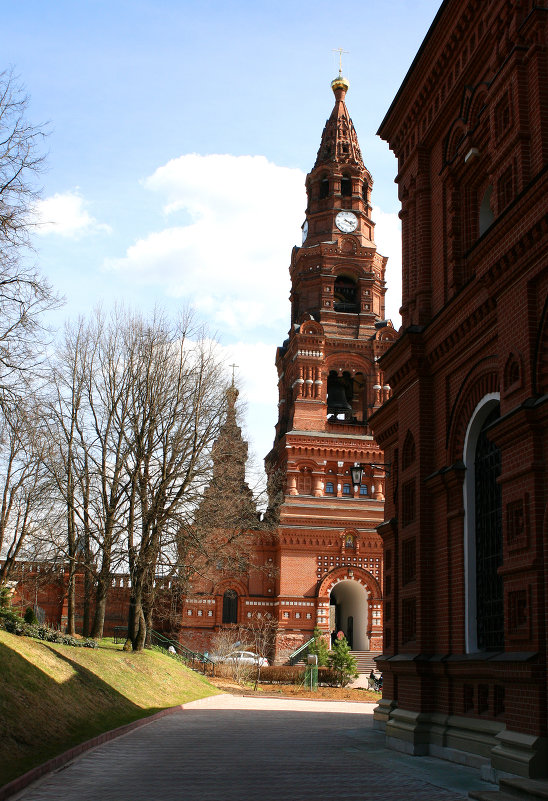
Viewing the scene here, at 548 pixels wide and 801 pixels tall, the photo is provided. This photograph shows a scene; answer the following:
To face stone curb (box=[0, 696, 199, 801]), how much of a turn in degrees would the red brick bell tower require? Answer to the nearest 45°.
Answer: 0° — it already faces it

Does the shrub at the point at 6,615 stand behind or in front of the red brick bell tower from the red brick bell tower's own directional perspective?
in front

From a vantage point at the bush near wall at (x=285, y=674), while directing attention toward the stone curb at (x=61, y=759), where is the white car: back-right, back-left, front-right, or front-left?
back-right

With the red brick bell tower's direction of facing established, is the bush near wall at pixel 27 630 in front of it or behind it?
in front

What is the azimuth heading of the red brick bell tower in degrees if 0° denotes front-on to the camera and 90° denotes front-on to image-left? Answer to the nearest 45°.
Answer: approximately 0°
